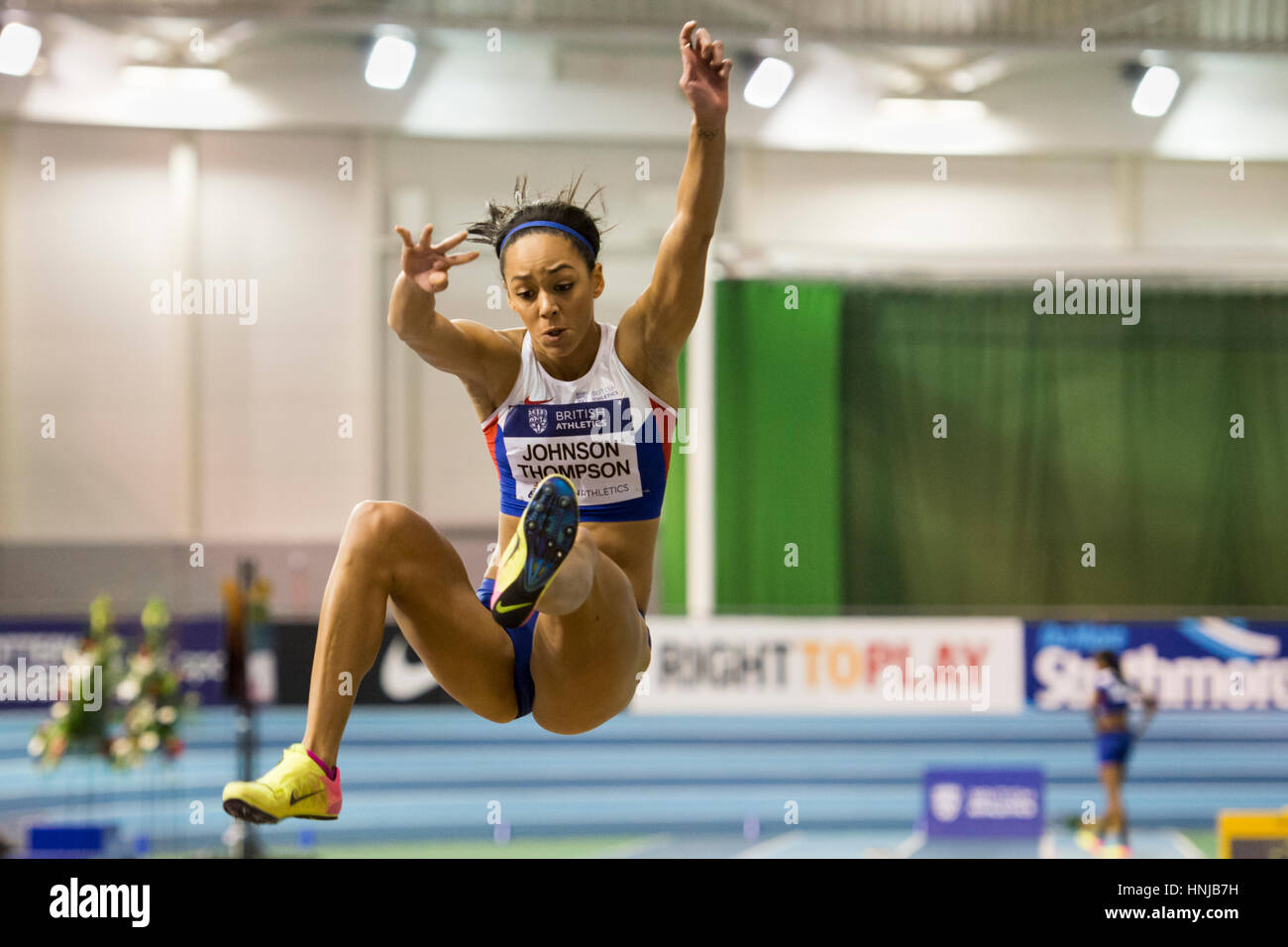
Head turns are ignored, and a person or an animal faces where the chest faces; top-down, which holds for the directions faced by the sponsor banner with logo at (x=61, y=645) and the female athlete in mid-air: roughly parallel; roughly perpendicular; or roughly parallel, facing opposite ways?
roughly parallel

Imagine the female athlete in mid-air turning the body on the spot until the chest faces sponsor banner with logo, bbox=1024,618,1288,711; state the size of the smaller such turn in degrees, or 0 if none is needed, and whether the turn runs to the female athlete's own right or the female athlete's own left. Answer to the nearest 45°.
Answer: approximately 135° to the female athlete's own left

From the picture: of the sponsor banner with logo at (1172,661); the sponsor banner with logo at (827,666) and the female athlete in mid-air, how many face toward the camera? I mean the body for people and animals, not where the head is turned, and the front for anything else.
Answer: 3

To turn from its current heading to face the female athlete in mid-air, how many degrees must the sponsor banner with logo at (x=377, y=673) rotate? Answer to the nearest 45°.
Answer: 0° — it already faces them

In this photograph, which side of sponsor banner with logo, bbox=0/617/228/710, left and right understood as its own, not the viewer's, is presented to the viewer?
front

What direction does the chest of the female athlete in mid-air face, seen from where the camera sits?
toward the camera

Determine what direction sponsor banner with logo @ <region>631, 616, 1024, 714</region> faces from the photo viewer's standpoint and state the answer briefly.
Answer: facing the viewer

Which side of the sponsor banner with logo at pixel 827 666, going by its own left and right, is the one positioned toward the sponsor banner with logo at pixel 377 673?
right

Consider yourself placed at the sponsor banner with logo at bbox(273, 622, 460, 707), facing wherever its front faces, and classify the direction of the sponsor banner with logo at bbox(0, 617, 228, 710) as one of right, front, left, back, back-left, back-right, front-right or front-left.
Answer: right

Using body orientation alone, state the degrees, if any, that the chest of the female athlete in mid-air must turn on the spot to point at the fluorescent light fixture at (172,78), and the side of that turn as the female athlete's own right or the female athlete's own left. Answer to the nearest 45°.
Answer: approximately 180°

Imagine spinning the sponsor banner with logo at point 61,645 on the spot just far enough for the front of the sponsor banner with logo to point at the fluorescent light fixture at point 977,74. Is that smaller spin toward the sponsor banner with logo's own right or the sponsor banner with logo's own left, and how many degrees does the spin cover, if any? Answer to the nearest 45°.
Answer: approximately 90° to the sponsor banner with logo's own left

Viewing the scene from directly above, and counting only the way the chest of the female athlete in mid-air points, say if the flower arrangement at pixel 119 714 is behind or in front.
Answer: behind

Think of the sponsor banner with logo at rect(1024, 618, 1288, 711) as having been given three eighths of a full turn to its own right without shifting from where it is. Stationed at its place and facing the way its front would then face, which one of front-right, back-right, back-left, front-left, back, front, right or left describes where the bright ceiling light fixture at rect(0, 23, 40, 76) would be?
front-left
